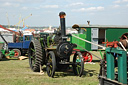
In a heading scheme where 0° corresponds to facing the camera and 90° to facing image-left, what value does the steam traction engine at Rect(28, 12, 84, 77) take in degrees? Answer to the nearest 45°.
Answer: approximately 315°
